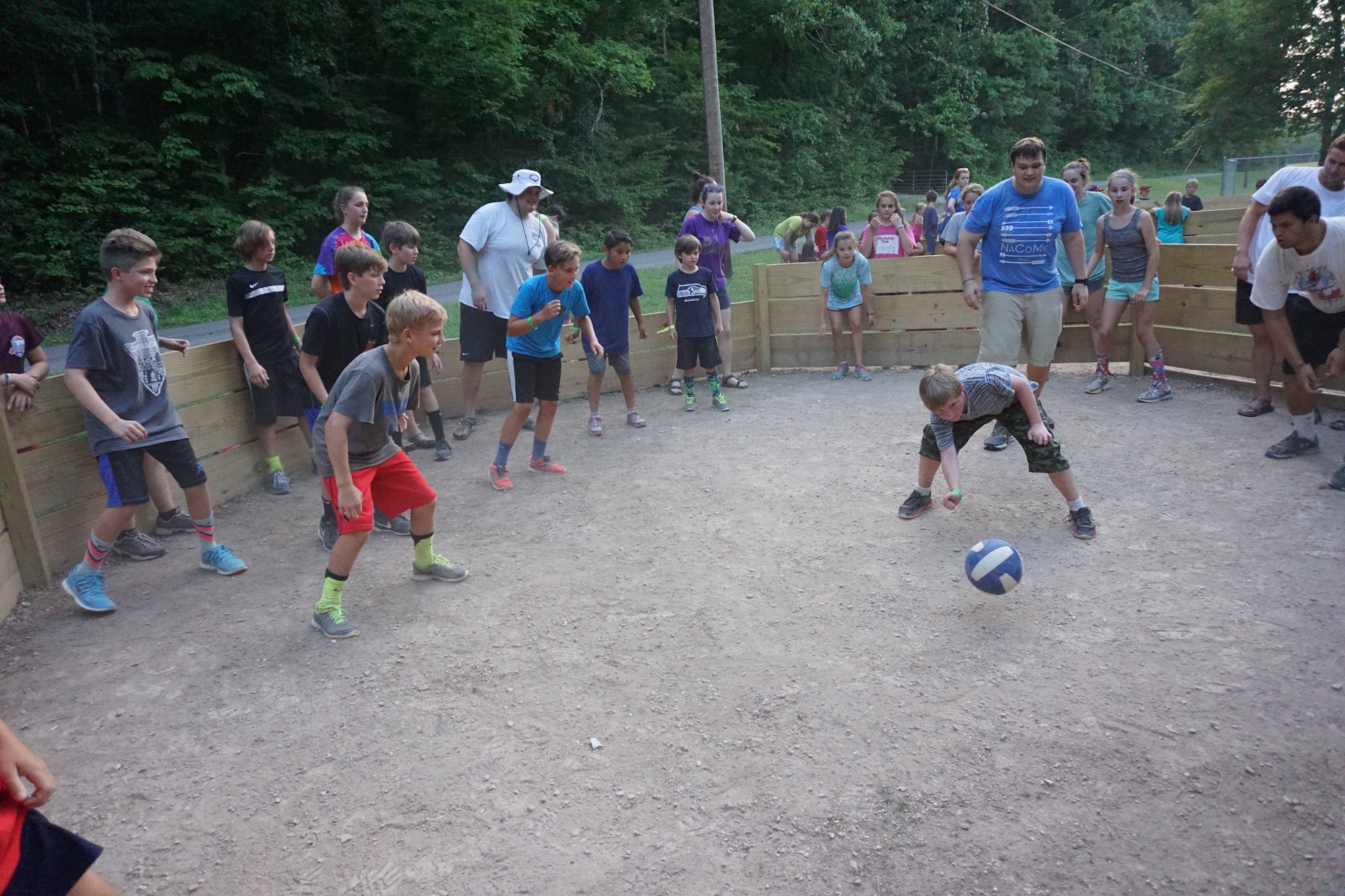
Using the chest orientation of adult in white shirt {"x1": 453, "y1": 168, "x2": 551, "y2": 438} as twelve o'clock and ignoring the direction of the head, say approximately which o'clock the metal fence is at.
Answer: The metal fence is roughly at 9 o'clock from the adult in white shirt.

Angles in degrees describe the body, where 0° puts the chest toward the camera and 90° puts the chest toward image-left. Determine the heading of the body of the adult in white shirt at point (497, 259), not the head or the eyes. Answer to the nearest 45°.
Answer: approximately 315°

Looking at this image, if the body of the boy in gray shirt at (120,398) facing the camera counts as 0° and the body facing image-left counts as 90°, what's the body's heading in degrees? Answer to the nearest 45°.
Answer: approximately 315°

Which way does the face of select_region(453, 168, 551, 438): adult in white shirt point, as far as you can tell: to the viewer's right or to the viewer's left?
to the viewer's right

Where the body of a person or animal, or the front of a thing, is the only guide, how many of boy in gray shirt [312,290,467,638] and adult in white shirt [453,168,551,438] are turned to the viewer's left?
0

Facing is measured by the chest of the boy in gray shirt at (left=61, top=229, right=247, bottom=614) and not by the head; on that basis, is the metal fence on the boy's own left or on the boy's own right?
on the boy's own left

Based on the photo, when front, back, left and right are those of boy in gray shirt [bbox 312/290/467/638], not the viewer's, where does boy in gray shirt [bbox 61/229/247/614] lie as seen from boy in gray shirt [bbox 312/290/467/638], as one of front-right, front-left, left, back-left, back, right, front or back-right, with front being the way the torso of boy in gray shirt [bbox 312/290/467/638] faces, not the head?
back

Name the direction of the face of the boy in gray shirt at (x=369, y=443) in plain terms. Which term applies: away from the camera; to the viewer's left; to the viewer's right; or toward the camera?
to the viewer's right

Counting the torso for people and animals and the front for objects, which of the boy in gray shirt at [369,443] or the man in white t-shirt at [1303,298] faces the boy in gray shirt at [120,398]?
the man in white t-shirt

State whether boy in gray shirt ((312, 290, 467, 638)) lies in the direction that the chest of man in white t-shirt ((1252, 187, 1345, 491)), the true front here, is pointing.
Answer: yes

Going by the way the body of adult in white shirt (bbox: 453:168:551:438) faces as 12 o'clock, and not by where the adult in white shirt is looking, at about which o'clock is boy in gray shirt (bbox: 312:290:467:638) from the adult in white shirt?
The boy in gray shirt is roughly at 2 o'clock from the adult in white shirt.

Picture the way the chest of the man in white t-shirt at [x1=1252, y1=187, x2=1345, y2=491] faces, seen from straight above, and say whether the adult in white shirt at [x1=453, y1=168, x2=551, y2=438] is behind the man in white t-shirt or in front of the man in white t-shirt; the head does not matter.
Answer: in front
